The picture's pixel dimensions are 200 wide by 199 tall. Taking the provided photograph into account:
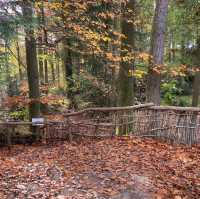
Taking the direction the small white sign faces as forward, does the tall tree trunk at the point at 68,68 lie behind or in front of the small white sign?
behind

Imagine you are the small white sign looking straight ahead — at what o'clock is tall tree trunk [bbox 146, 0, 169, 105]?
The tall tree trunk is roughly at 9 o'clock from the small white sign.

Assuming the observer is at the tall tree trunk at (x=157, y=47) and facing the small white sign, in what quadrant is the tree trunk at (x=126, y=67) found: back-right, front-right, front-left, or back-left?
front-right

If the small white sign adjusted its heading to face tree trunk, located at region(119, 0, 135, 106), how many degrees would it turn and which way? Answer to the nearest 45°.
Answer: approximately 90° to its left

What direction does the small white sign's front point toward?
toward the camera

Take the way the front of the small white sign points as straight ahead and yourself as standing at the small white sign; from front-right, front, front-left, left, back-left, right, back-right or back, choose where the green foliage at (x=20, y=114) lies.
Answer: back

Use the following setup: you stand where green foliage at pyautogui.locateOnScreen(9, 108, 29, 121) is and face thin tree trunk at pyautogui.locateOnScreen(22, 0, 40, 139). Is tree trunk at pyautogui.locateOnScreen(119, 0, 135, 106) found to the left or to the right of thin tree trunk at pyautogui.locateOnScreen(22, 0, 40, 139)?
left
